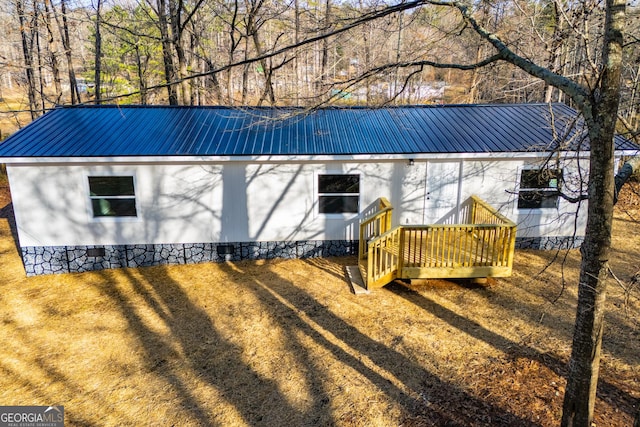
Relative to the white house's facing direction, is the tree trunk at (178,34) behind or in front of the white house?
behind

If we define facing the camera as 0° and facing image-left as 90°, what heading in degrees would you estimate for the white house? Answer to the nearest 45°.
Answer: approximately 0°

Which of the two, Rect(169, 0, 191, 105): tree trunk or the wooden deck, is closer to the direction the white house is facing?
the wooden deck

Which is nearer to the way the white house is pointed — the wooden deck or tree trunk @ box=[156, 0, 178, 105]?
the wooden deck

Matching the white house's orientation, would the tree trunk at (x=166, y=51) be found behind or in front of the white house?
behind
